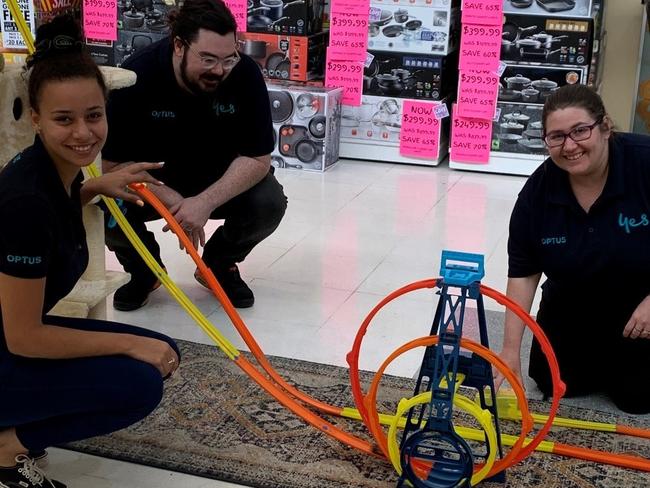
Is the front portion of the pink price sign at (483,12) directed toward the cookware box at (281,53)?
no

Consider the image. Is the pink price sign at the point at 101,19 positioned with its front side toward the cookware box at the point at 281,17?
no

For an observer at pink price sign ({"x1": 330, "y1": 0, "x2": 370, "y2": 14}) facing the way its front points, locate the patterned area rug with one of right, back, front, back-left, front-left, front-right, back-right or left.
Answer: front

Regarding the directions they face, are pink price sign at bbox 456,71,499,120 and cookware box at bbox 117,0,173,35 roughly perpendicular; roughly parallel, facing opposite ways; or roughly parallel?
roughly parallel

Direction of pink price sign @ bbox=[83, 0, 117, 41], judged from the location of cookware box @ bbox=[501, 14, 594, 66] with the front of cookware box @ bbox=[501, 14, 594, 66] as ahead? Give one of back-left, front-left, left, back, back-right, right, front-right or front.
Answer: right

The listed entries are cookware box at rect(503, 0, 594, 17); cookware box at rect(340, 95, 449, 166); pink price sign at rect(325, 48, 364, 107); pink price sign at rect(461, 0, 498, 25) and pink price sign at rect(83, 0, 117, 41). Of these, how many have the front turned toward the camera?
5

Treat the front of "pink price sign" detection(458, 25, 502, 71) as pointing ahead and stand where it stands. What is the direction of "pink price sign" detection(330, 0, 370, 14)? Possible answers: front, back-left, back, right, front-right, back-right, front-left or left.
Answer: right

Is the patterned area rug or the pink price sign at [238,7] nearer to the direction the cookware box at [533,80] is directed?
the patterned area rug

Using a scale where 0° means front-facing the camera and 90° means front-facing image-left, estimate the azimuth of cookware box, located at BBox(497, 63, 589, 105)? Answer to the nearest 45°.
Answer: approximately 0°

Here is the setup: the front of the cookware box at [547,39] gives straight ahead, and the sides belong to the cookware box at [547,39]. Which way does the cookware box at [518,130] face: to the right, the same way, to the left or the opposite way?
the same way

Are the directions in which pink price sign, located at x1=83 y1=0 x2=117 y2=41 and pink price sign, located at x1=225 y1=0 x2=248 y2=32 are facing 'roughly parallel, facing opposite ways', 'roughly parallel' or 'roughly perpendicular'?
roughly parallel

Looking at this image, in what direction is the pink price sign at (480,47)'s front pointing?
toward the camera

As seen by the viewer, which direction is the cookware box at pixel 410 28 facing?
toward the camera

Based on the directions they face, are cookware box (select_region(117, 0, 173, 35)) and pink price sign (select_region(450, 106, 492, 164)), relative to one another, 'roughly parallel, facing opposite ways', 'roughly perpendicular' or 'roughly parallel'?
roughly parallel

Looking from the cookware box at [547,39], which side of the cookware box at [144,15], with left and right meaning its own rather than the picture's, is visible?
left

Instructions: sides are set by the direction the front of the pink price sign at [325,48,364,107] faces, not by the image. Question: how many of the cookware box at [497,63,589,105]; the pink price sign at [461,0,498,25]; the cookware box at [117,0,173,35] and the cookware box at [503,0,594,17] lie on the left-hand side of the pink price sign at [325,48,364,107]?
3

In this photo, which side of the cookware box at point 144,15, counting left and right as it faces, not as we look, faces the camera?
front

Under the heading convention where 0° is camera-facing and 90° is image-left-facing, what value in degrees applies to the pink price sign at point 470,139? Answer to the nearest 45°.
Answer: approximately 0°

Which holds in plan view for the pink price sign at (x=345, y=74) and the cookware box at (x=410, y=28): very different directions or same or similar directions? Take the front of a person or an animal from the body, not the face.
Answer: same or similar directions
